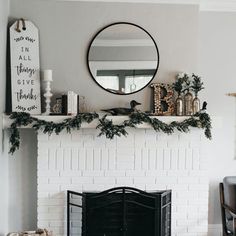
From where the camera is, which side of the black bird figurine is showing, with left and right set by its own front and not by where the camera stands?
right

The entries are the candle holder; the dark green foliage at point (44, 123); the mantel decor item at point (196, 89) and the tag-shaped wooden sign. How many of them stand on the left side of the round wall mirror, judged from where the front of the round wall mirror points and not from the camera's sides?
1

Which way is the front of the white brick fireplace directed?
toward the camera

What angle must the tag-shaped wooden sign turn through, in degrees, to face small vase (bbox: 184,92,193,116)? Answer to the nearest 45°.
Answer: approximately 90° to its left

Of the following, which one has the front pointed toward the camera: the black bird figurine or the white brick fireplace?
the white brick fireplace

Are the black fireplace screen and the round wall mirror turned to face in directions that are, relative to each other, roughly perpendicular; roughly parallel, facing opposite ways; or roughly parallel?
roughly parallel

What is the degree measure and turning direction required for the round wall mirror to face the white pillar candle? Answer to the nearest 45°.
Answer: approximately 90° to its right

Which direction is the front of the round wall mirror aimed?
toward the camera

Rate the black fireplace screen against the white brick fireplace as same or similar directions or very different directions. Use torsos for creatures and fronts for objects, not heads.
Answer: same or similar directions

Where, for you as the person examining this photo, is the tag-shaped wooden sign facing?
facing the viewer

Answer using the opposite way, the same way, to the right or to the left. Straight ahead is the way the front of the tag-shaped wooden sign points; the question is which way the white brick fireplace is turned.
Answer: the same way

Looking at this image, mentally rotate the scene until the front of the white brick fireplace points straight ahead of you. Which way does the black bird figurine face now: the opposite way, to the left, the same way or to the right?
to the left

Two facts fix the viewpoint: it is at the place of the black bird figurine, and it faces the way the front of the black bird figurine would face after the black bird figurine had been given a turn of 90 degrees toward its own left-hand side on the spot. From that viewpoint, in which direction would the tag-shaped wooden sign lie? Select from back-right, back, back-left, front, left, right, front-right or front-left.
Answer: left
